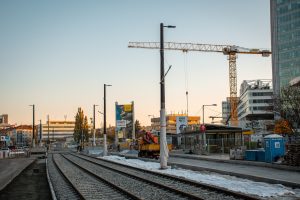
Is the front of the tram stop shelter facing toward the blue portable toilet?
no

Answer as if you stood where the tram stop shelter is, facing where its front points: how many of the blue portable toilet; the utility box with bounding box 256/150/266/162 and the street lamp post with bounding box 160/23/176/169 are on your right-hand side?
0

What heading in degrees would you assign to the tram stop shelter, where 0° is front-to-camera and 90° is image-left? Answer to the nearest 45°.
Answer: approximately 45°

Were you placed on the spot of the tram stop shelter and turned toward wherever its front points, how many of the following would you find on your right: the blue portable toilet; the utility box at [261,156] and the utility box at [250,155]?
0

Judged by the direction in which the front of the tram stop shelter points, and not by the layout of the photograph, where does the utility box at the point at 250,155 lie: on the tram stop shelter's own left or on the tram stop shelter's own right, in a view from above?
on the tram stop shelter's own left

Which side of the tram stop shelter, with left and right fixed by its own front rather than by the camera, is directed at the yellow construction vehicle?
front

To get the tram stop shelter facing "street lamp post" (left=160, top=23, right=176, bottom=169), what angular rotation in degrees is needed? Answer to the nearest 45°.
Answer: approximately 45° to its left

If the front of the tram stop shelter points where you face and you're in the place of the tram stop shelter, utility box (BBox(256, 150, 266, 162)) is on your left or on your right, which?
on your left

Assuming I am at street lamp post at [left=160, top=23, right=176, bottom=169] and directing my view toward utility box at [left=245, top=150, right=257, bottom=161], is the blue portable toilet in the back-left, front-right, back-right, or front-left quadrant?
front-right

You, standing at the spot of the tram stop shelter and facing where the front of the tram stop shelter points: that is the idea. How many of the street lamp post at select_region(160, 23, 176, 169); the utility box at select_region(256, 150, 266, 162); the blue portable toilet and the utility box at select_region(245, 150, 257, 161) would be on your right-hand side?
0
